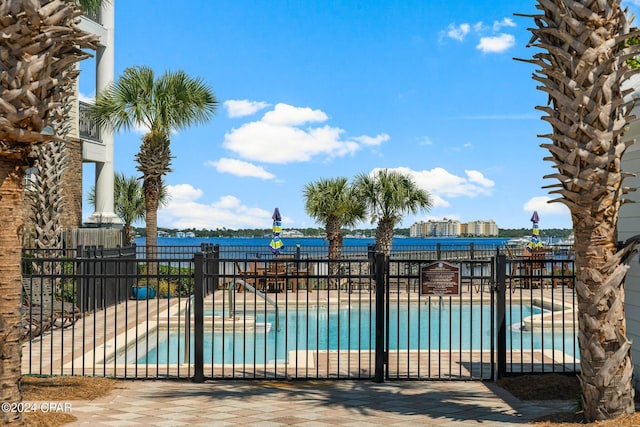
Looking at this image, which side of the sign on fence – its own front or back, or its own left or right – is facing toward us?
front

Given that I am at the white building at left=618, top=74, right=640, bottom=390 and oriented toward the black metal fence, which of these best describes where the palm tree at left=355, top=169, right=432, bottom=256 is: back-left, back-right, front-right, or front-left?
front-right

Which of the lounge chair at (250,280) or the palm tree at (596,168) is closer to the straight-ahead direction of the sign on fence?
the palm tree

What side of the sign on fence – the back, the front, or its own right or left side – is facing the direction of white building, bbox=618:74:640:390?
left

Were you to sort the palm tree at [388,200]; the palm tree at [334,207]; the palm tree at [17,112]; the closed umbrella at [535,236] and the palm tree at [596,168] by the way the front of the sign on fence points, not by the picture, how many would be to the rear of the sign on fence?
3

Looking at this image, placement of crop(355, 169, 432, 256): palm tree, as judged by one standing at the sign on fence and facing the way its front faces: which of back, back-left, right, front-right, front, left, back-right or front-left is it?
back

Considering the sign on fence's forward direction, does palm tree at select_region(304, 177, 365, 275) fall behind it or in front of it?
behind

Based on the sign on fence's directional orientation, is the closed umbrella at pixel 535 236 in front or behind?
behind

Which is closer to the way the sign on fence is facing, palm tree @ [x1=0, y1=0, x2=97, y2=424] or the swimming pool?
the palm tree

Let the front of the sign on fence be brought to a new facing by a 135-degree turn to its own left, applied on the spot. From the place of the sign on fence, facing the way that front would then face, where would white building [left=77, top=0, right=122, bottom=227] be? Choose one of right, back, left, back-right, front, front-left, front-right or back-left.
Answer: left

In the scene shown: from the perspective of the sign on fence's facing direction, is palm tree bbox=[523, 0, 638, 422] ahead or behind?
ahead

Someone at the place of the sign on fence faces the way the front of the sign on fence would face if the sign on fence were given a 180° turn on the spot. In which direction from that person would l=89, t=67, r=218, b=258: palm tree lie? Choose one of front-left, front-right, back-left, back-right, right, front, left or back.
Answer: front-left

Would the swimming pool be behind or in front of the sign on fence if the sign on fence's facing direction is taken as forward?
behind
